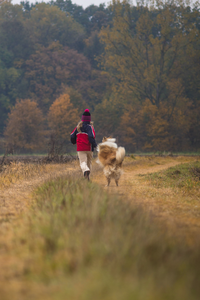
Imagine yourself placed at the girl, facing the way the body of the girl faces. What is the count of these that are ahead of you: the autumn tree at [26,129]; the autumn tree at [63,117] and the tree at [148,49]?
3

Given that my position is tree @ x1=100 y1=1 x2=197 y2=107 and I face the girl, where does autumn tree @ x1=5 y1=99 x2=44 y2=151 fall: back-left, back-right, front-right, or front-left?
front-right

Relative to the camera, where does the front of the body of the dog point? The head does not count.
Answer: away from the camera

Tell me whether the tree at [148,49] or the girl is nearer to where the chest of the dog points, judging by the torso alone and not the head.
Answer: the tree

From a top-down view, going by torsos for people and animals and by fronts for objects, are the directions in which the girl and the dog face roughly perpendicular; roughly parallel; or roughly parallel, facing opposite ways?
roughly parallel

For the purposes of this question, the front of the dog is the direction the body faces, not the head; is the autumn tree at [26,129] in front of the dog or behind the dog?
in front

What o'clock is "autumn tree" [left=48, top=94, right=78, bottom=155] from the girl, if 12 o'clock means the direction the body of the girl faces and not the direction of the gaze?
The autumn tree is roughly at 12 o'clock from the girl.

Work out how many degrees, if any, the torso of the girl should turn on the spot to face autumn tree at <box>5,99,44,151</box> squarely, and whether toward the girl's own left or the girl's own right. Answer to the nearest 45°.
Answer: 0° — they already face it

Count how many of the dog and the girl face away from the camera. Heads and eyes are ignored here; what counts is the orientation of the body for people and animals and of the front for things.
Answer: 2

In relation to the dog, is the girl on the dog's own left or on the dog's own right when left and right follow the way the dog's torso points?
on the dog's own left

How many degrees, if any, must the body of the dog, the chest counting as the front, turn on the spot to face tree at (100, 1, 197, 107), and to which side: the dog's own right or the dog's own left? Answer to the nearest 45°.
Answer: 0° — it already faces it

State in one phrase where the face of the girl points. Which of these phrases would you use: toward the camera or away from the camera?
away from the camera

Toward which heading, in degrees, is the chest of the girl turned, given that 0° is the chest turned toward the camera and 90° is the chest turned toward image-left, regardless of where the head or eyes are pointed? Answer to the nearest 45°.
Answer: approximately 180°

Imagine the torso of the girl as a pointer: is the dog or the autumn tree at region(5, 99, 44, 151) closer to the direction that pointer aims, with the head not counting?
the autumn tree
